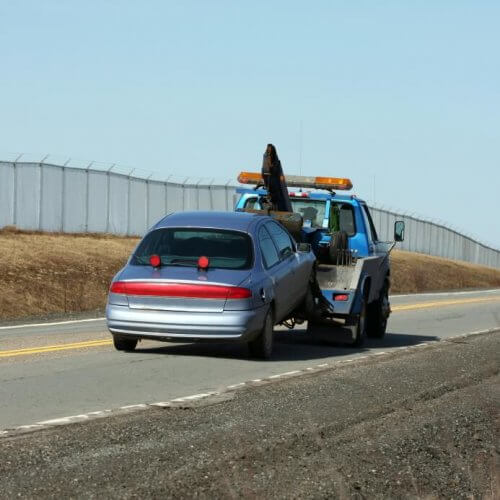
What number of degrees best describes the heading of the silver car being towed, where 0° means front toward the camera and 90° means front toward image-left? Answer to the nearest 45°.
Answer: approximately 225°

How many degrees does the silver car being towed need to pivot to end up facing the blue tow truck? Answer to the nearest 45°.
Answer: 0° — it already faces it
